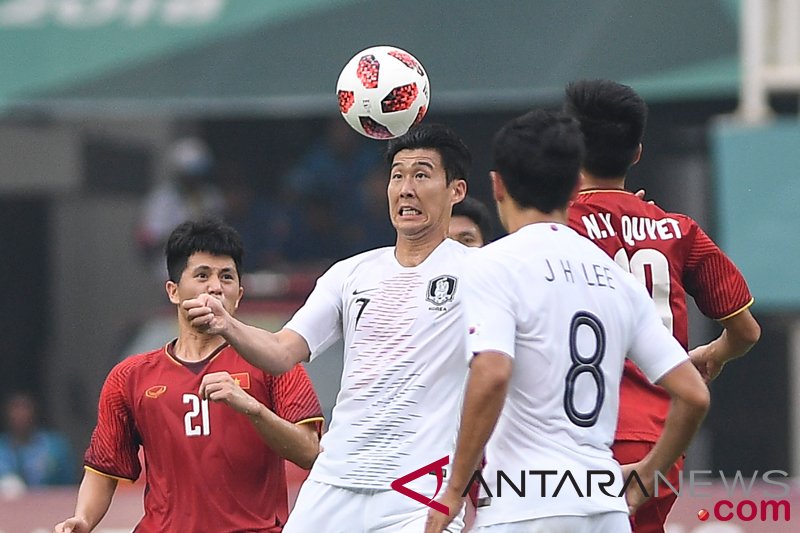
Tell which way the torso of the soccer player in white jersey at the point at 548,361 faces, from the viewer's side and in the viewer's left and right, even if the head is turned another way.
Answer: facing away from the viewer and to the left of the viewer

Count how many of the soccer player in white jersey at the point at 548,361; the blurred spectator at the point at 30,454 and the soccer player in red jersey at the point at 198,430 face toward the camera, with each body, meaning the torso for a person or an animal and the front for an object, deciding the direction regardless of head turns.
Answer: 2

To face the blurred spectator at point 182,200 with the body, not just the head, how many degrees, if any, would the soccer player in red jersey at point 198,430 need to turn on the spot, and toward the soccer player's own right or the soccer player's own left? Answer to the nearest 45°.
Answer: approximately 180°

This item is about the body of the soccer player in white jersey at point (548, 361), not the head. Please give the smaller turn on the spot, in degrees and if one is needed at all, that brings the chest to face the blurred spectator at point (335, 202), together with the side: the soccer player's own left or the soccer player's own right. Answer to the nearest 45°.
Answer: approximately 45° to the soccer player's own right

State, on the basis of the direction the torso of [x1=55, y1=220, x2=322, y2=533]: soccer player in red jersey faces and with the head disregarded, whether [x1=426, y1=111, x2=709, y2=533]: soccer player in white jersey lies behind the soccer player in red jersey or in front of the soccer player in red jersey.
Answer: in front

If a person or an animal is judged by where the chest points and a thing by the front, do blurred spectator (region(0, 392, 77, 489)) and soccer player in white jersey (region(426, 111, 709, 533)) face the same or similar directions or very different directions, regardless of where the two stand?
very different directions

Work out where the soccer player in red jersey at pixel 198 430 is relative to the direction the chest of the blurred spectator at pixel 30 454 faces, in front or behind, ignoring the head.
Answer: in front

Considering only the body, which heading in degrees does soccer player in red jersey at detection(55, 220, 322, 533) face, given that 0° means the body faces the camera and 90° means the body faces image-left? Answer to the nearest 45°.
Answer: approximately 0°

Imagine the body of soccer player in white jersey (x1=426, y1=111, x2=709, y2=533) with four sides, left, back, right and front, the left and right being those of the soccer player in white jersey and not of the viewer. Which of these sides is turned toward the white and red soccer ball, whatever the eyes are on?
front

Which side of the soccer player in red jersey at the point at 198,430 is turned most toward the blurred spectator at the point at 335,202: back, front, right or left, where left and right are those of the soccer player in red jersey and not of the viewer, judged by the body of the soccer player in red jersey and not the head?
back
